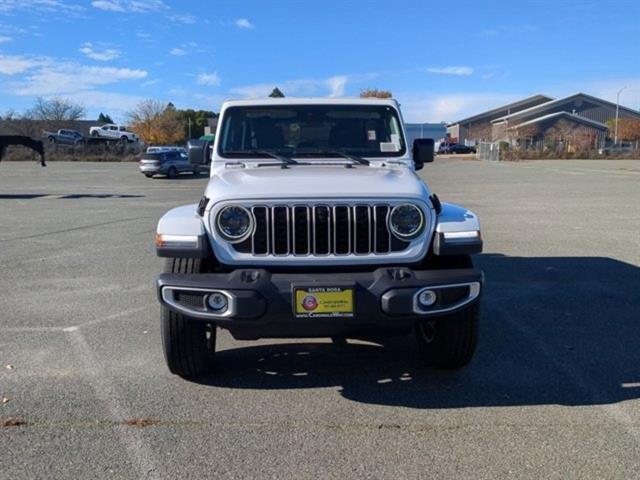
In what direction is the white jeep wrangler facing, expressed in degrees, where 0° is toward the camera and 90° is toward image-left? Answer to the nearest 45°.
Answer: approximately 0°

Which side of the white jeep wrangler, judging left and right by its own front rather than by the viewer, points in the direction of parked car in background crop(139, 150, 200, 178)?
back
